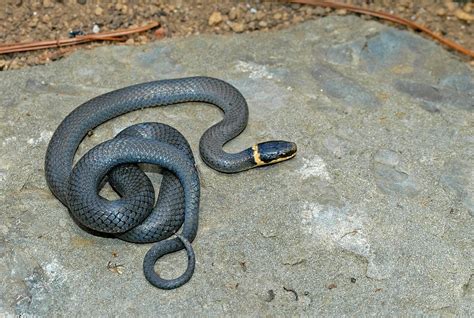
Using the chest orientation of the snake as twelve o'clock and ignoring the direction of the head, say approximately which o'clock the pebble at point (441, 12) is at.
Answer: The pebble is roughly at 11 o'clock from the snake.

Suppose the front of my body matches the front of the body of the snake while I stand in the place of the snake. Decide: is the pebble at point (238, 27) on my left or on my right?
on my left

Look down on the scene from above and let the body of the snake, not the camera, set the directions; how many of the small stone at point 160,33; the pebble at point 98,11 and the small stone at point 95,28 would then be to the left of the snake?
3

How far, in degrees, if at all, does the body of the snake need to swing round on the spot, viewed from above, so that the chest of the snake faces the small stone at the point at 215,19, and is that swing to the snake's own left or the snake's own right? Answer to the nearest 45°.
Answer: approximately 90° to the snake's own left

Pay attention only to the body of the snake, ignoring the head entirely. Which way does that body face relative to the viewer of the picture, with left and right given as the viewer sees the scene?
facing to the right of the viewer

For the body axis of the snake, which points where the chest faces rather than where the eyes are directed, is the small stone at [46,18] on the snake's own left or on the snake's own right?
on the snake's own left

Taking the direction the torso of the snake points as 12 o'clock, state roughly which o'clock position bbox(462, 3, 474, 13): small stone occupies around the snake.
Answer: The small stone is roughly at 11 o'clock from the snake.

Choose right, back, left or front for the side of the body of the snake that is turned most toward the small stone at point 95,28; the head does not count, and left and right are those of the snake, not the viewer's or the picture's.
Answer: left

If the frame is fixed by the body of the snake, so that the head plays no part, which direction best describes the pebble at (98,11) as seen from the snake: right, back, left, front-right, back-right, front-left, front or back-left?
left

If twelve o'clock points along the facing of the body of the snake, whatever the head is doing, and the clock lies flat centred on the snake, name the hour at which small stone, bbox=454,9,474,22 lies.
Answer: The small stone is roughly at 11 o'clock from the snake.
